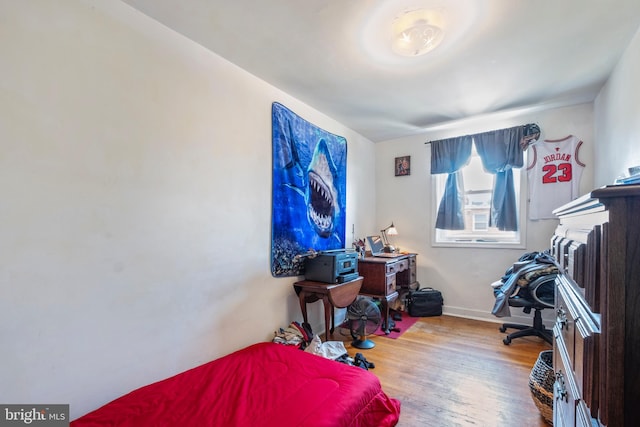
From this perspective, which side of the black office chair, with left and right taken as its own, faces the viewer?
left

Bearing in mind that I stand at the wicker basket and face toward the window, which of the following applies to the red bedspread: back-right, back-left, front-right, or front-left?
back-left

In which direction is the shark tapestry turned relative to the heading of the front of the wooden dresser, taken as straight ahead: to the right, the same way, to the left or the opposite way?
the opposite way

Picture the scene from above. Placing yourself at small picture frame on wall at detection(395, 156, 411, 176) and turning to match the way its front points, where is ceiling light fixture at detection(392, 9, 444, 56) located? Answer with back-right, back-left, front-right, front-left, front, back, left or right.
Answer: front

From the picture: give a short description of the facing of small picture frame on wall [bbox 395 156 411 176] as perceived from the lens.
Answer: facing the viewer

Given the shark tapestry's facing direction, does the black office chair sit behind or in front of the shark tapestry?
in front

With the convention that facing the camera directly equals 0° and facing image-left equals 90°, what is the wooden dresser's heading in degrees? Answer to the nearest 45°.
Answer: approximately 90°

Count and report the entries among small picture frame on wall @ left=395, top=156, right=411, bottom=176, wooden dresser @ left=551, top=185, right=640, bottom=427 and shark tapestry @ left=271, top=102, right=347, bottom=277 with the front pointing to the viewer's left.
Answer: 1

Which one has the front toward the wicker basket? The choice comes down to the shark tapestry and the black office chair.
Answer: the shark tapestry

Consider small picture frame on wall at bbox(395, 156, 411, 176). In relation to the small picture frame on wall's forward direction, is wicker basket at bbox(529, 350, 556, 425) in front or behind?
in front

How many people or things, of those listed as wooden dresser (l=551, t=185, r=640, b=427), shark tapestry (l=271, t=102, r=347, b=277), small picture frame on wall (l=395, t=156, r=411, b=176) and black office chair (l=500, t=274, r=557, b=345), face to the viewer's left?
2

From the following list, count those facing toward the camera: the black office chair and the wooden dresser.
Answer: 0
